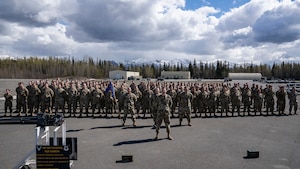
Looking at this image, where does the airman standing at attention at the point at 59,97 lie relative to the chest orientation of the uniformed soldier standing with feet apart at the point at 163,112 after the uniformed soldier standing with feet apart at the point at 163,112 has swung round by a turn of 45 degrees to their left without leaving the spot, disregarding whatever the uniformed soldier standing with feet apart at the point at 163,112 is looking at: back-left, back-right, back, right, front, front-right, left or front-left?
back

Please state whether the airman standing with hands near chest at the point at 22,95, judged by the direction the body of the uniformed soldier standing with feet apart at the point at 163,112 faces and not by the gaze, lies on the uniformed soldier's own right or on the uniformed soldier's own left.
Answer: on the uniformed soldier's own right

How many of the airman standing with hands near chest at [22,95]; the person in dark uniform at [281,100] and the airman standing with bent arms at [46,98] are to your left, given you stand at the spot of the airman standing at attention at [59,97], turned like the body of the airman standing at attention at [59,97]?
1

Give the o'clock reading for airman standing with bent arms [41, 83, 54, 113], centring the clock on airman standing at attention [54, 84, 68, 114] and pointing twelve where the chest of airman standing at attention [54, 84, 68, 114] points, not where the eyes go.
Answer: airman standing with bent arms [41, 83, 54, 113] is roughly at 4 o'clock from airman standing at attention [54, 84, 68, 114].

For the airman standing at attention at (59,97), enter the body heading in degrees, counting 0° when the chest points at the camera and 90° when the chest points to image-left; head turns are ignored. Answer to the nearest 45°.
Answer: approximately 0°

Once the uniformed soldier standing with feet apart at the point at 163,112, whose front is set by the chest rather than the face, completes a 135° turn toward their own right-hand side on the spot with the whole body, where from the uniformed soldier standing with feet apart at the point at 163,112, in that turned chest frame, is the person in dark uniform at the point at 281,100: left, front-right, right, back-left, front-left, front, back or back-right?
right

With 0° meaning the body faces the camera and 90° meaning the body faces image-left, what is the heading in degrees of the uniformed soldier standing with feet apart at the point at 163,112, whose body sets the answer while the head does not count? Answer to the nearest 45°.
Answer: approximately 0°

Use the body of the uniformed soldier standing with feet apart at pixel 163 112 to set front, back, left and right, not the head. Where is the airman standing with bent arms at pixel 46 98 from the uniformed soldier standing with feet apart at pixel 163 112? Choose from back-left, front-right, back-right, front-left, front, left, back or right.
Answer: back-right

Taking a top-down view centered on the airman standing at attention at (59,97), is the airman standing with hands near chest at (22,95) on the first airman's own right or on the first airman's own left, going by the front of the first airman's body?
on the first airman's own right
